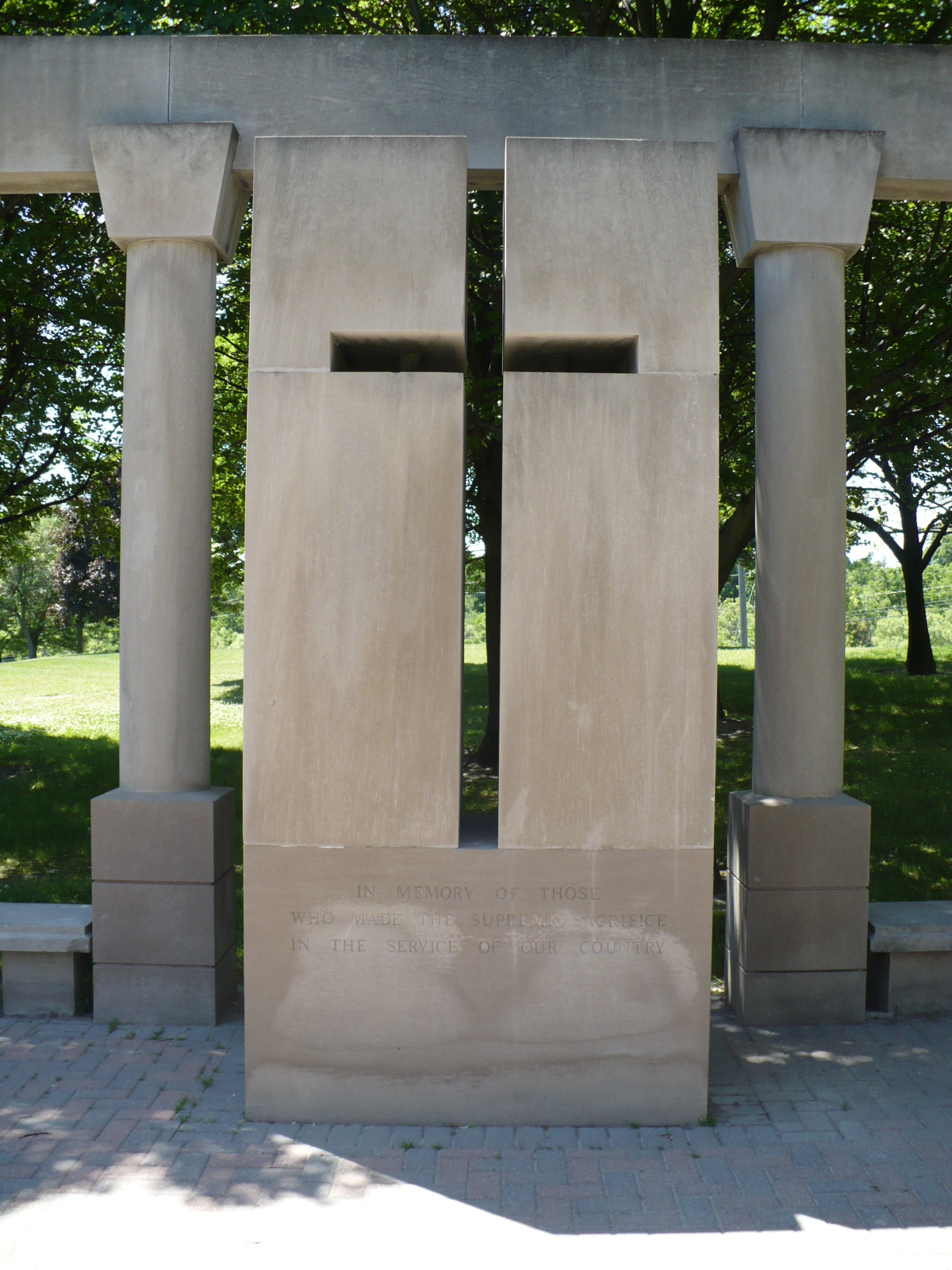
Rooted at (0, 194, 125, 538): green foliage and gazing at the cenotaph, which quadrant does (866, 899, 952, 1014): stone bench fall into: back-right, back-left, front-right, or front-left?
front-left

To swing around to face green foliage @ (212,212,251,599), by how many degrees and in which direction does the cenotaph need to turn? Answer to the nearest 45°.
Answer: approximately 180°

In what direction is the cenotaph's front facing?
toward the camera

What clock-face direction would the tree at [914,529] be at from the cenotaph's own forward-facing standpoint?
The tree is roughly at 7 o'clock from the cenotaph.

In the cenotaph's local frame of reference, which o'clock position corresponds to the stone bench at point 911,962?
The stone bench is roughly at 8 o'clock from the cenotaph.

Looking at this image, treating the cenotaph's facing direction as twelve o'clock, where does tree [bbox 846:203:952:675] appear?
The tree is roughly at 7 o'clock from the cenotaph.

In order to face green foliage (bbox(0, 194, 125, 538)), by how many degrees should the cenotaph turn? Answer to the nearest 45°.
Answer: approximately 135° to its right
